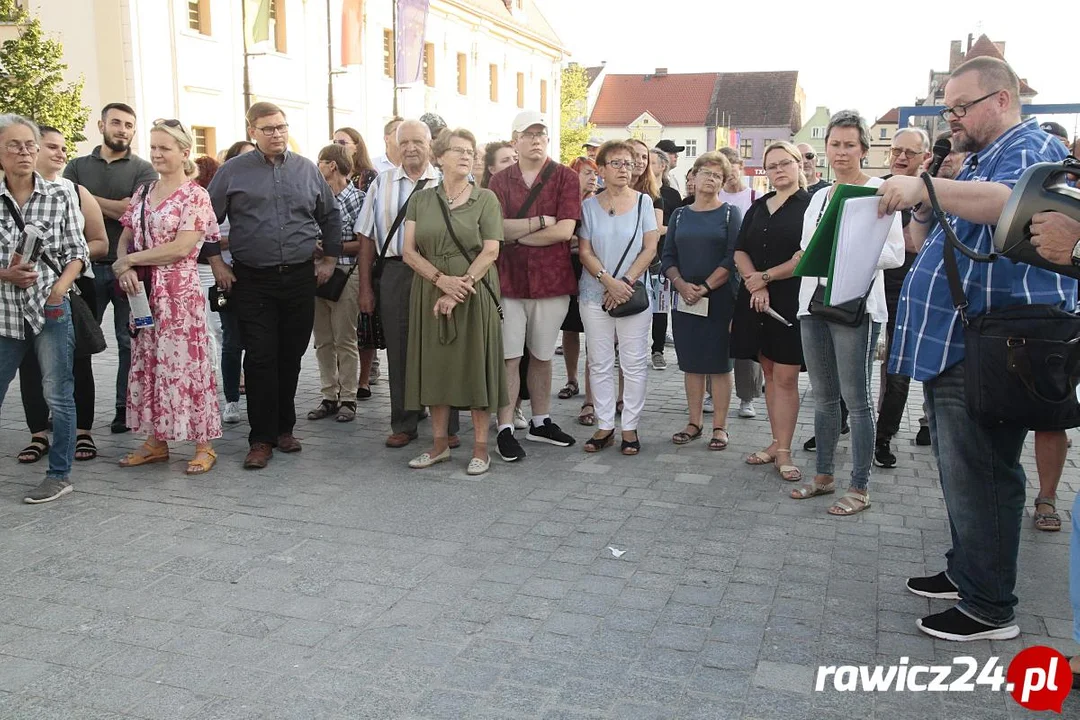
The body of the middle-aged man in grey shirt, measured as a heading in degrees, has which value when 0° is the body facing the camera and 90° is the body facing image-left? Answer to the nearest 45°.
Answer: approximately 0°

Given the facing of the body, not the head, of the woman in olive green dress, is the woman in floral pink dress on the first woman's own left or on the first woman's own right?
on the first woman's own right

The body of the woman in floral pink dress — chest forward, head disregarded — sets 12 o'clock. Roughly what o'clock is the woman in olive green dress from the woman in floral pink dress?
The woman in olive green dress is roughly at 8 o'clock from the woman in floral pink dress.

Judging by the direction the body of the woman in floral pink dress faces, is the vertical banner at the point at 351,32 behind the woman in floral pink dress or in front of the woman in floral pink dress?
behind

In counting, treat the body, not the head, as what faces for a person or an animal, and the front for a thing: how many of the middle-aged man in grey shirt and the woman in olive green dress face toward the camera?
2

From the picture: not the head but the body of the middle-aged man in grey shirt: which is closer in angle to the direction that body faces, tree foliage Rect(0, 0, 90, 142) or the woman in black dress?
the woman in black dress

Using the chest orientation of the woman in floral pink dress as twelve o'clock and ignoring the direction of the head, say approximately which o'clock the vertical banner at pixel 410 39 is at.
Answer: The vertical banner is roughly at 5 o'clock from the woman in floral pink dress.

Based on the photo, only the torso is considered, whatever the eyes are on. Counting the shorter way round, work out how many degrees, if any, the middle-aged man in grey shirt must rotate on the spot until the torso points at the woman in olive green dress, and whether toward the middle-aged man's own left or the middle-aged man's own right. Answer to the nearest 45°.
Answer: approximately 45° to the middle-aged man's own left
